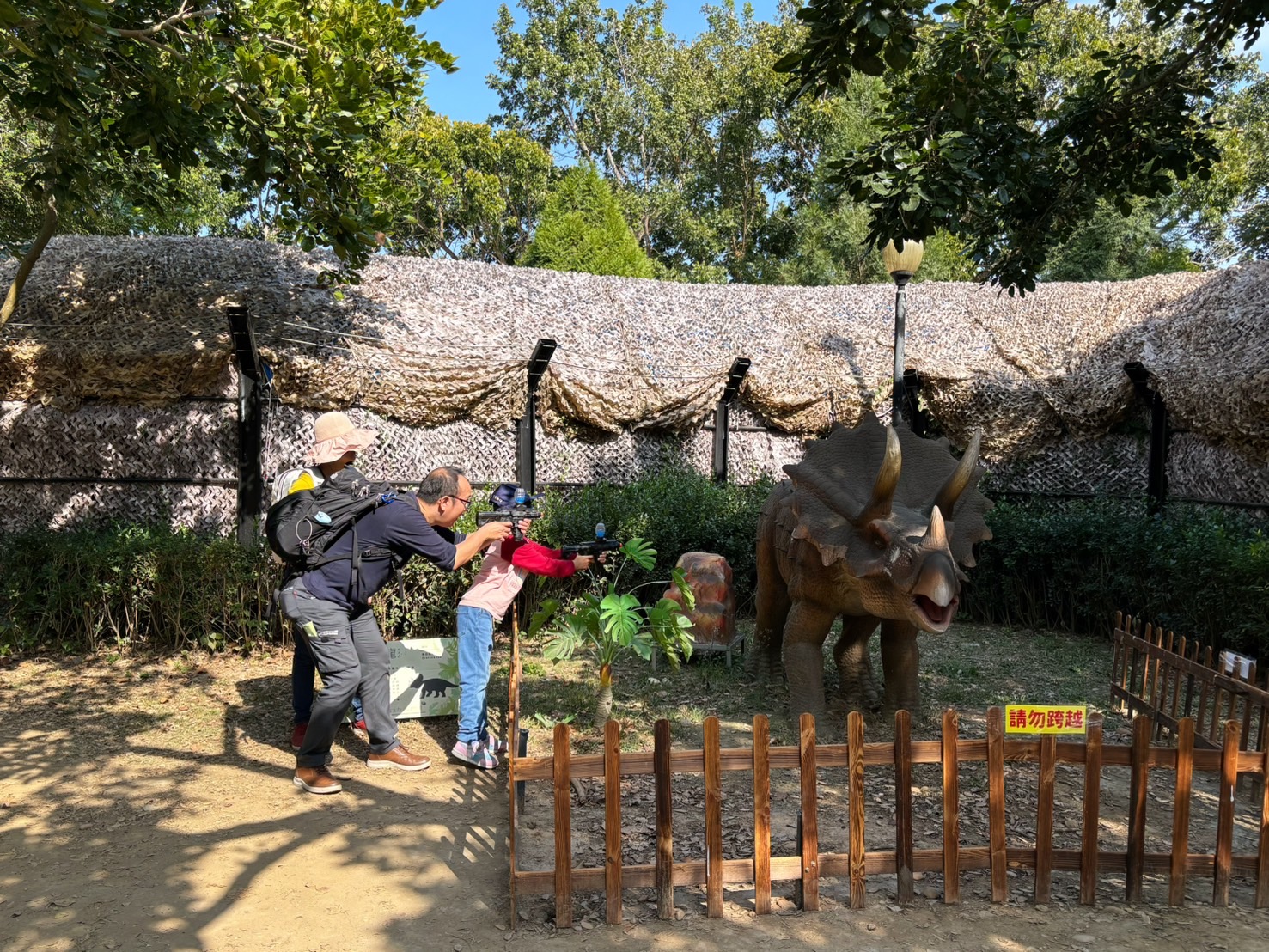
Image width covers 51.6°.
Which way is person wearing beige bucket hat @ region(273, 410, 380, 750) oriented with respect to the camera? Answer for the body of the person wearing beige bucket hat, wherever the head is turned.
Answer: to the viewer's right

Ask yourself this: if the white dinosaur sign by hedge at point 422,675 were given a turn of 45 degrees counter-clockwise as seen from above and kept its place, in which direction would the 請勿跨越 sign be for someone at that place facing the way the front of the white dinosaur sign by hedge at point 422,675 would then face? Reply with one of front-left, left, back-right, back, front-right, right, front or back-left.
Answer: front

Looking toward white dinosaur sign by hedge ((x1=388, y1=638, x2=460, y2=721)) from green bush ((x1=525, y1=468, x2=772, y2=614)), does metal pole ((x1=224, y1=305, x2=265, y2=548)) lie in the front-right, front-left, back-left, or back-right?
front-right

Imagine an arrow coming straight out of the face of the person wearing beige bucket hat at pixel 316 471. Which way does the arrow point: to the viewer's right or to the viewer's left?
to the viewer's right

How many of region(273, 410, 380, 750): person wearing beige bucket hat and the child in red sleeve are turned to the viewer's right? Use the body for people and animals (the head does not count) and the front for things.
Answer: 2

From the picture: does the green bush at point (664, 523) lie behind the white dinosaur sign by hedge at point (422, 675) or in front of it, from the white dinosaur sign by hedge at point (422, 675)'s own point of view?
behind

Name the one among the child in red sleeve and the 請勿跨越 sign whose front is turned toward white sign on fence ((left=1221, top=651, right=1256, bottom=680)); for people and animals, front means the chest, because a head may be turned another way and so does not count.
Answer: the child in red sleeve

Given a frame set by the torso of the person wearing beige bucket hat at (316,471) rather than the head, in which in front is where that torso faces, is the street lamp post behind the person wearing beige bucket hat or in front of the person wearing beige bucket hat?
in front

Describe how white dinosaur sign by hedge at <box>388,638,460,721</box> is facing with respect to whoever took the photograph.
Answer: facing the viewer

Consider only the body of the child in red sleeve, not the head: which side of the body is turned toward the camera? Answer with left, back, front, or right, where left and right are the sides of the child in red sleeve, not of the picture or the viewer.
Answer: right
